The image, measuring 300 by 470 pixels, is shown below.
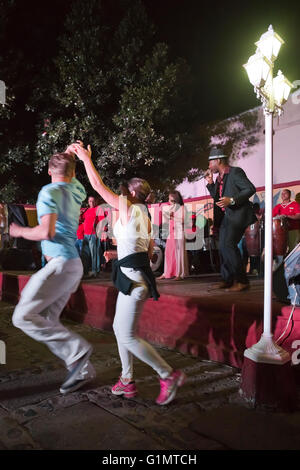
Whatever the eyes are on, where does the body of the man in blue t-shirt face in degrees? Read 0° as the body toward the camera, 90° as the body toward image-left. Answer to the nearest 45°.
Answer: approximately 135°

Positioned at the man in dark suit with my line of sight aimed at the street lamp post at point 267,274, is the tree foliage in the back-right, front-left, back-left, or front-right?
back-right

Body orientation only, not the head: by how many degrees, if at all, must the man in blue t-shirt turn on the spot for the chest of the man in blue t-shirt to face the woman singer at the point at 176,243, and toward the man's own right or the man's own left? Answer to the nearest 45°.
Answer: approximately 90° to the man's own right

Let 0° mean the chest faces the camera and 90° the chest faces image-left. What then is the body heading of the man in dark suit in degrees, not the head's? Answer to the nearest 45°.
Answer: approximately 45°

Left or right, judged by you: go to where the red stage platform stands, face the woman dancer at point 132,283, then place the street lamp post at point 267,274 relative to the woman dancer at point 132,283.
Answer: left

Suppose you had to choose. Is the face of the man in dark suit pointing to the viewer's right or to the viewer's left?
to the viewer's left

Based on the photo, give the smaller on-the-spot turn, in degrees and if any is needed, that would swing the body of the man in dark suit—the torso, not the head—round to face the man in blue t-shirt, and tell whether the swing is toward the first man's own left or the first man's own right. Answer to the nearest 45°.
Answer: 0° — they already face them
